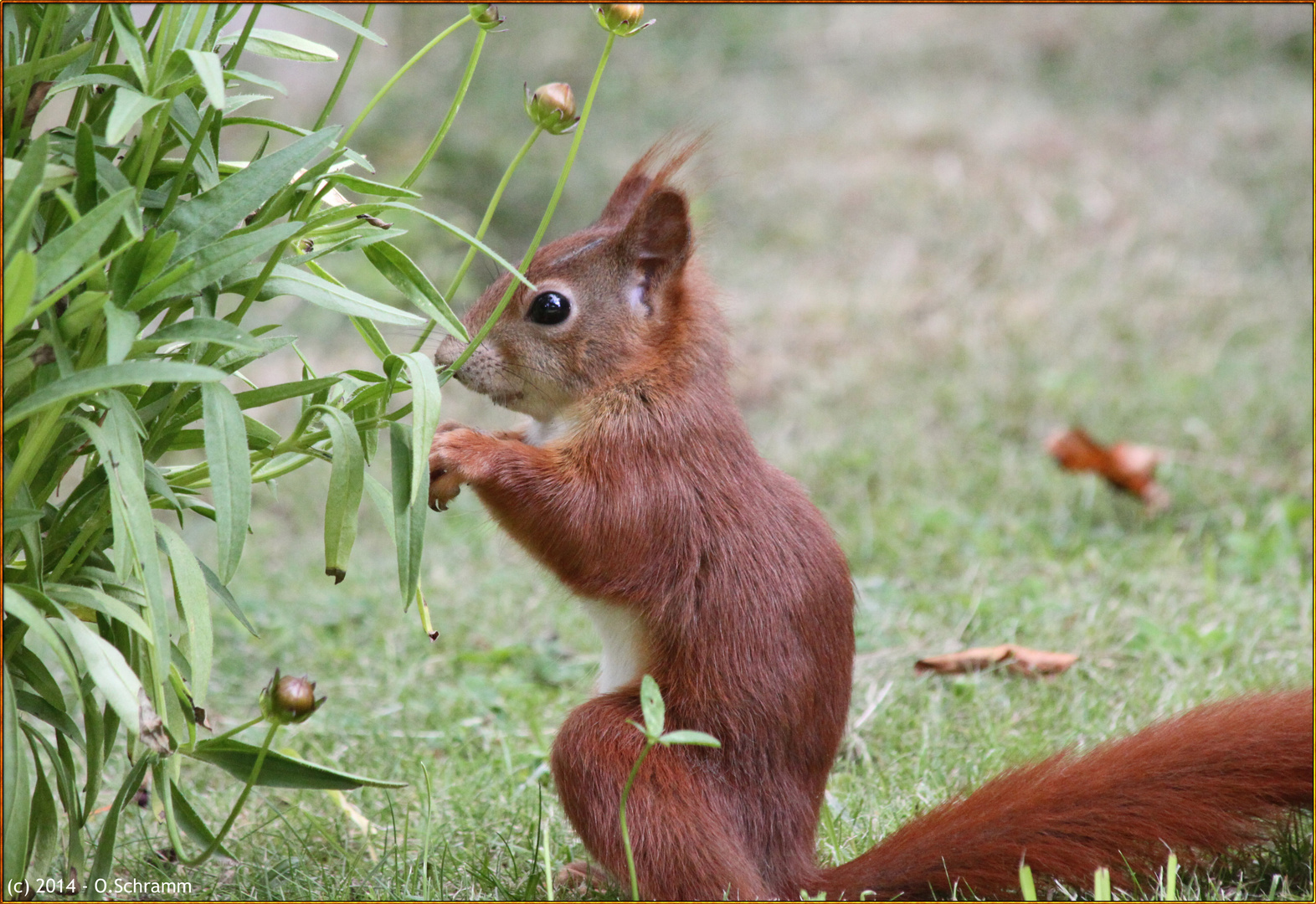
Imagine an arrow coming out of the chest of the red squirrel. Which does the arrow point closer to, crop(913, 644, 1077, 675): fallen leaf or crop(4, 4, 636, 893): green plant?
the green plant

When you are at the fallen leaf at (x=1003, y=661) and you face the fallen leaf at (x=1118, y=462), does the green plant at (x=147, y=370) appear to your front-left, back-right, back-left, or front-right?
back-left

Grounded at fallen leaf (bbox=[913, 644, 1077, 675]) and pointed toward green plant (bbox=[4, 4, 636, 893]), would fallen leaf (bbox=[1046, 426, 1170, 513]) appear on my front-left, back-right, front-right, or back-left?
back-right

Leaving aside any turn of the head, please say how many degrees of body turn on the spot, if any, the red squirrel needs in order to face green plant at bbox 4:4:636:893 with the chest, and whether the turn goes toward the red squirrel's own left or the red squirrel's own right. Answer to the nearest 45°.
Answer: approximately 45° to the red squirrel's own left

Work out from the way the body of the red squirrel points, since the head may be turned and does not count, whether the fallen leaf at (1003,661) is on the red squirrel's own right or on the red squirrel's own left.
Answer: on the red squirrel's own right

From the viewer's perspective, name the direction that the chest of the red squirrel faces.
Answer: to the viewer's left

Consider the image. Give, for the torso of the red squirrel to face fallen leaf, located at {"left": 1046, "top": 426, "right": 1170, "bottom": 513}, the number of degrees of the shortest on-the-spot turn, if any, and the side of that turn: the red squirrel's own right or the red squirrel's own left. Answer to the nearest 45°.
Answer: approximately 90° to the red squirrel's own right
